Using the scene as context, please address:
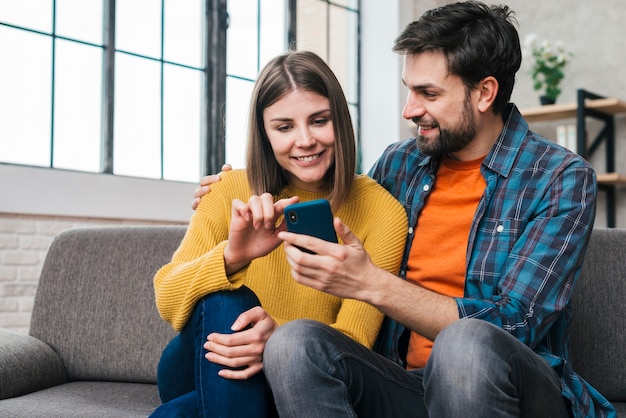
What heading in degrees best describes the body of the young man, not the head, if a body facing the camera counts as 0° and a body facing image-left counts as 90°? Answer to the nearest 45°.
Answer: approximately 45°

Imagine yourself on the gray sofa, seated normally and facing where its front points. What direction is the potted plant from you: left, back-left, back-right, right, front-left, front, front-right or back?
back-left

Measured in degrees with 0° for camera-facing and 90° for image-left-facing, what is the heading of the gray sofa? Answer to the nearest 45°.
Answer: approximately 0°

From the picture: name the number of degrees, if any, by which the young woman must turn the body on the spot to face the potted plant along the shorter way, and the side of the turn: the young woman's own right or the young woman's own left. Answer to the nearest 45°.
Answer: approximately 135° to the young woman's own left

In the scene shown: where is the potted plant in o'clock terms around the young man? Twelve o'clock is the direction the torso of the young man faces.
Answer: The potted plant is roughly at 5 o'clock from the young man.

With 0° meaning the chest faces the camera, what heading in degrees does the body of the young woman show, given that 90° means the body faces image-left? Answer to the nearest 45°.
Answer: approximately 0°
